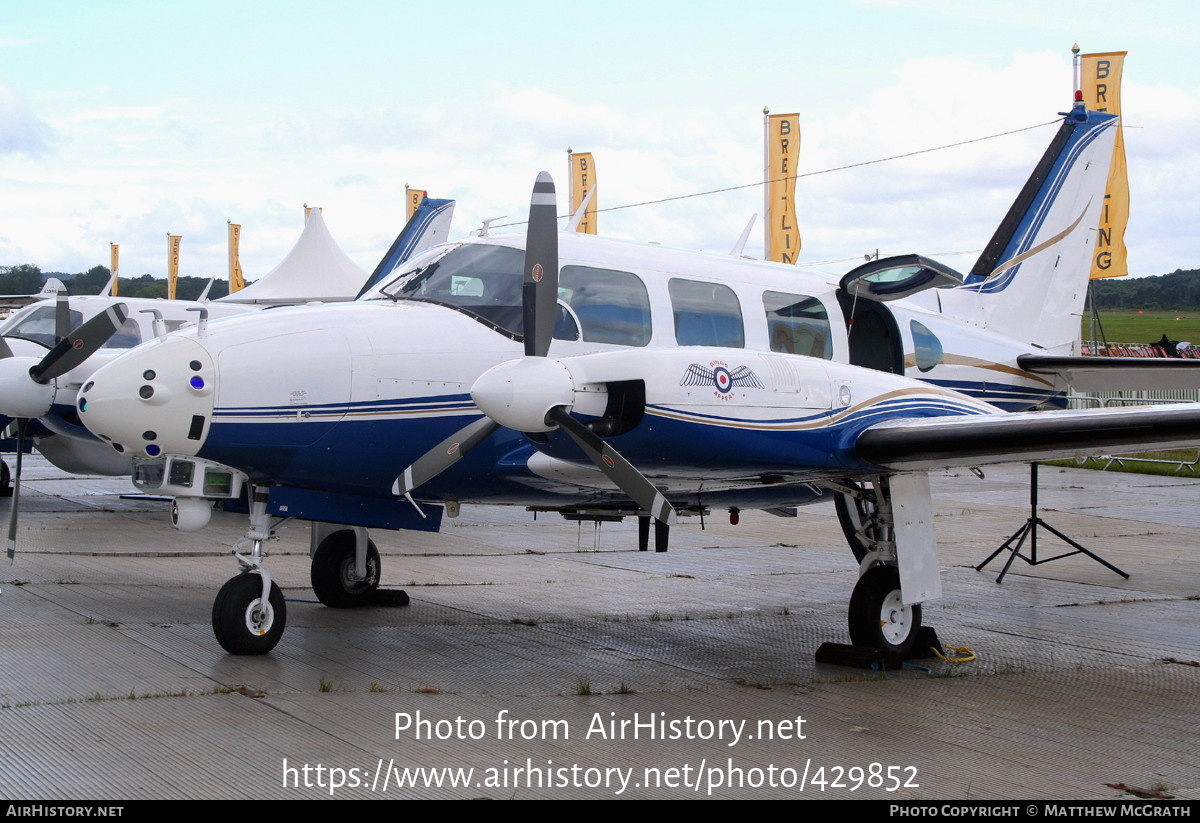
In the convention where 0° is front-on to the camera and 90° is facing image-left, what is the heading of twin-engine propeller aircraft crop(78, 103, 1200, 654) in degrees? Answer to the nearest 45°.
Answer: approximately 45°

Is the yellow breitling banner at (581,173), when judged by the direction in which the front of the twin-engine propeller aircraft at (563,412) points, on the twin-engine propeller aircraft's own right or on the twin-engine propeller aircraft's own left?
on the twin-engine propeller aircraft's own right

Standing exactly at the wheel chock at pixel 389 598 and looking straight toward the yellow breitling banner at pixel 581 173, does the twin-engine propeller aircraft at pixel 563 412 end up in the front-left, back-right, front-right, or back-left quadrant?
back-right

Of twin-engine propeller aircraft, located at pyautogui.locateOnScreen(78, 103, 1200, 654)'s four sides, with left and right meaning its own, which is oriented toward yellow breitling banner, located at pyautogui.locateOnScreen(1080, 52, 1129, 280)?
back

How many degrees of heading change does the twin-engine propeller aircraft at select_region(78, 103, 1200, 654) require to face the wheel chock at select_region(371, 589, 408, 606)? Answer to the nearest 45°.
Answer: approximately 90° to its right

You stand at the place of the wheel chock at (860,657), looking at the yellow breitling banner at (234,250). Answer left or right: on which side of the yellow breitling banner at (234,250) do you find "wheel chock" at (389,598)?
left

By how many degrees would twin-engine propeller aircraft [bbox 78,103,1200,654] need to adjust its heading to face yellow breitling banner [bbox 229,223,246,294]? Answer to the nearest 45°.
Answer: approximately 135° to its right

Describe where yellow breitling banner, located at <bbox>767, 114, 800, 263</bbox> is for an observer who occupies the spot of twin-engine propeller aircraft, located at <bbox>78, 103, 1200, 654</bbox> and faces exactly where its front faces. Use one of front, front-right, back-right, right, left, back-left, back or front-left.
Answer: back-right

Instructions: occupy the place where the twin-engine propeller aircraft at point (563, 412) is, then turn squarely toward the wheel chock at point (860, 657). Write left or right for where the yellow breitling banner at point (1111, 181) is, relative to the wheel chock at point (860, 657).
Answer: left
